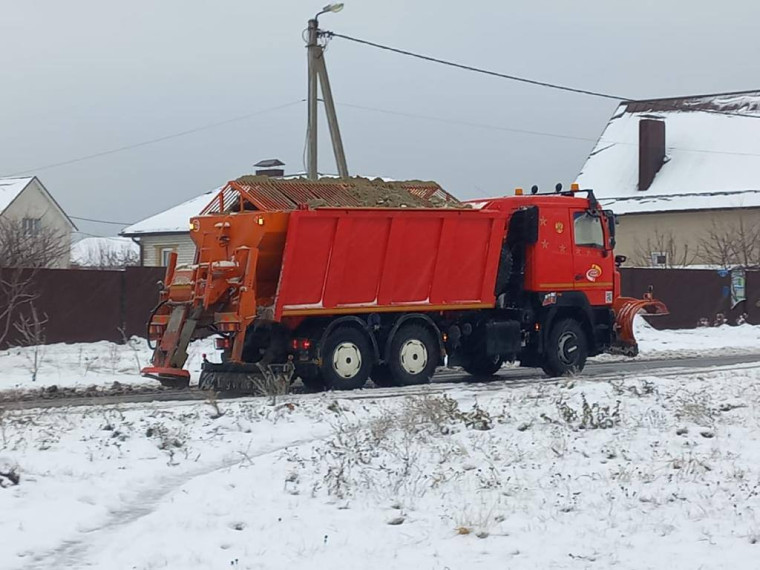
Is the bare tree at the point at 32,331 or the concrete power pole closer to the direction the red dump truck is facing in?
the concrete power pole

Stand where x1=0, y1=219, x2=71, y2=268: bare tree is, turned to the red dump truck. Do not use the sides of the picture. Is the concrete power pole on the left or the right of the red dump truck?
left

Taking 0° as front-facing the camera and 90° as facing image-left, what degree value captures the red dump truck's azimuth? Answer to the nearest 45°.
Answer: approximately 225°

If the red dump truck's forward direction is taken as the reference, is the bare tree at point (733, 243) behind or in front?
in front

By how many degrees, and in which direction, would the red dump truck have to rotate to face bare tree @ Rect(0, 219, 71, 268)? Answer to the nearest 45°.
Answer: approximately 90° to its left

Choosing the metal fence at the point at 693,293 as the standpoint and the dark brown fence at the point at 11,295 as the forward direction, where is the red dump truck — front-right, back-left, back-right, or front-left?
front-left

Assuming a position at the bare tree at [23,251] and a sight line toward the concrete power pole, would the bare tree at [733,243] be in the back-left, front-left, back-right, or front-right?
front-left

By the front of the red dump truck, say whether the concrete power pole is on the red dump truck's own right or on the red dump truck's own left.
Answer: on the red dump truck's own left

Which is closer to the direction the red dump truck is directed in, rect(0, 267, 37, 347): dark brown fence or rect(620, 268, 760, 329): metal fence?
the metal fence

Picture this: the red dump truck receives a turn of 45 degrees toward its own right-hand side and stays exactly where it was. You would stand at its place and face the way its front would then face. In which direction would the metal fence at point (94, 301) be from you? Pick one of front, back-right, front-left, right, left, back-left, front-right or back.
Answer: back-left

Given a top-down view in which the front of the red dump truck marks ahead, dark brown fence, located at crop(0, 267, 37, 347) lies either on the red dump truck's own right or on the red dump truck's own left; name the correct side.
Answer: on the red dump truck's own left

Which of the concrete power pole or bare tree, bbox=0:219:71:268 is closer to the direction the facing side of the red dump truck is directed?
the concrete power pole
